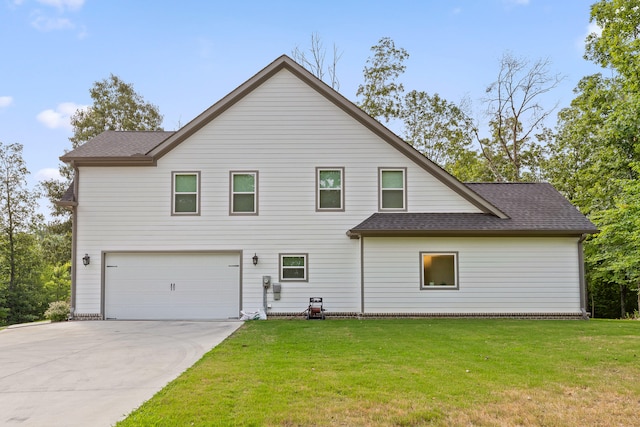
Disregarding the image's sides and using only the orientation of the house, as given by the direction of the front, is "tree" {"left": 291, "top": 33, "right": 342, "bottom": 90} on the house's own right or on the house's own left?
on the house's own right

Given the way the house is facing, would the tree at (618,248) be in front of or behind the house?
behind

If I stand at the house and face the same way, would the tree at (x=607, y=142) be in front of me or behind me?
behind

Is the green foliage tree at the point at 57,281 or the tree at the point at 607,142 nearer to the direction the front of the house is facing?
the green foliage tree

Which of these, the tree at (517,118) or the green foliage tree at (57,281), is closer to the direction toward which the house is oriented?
the green foliage tree

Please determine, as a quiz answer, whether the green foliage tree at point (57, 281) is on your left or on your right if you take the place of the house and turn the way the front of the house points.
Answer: on your right

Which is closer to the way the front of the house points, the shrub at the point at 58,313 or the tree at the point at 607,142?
the shrub
